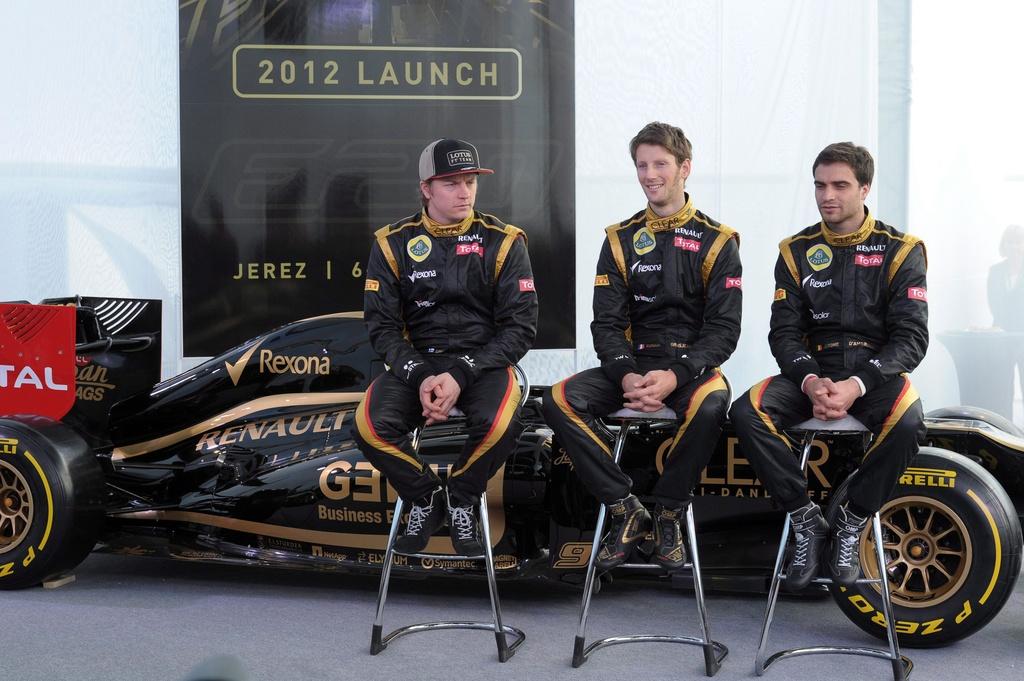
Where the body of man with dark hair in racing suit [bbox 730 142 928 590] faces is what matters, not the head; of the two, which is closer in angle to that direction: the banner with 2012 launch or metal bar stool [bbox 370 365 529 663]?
the metal bar stool

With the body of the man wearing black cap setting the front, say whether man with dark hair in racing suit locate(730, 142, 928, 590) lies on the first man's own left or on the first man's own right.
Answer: on the first man's own left

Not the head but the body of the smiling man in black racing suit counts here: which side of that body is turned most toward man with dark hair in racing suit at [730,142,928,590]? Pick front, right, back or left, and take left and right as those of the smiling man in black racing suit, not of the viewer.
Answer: left

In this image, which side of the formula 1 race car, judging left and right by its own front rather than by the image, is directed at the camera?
right

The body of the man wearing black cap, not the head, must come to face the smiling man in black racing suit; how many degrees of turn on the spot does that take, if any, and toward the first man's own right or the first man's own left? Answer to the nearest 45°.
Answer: approximately 90° to the first man's own left

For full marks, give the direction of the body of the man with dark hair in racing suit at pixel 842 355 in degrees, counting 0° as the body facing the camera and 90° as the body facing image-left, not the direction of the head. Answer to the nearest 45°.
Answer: approximately 0°

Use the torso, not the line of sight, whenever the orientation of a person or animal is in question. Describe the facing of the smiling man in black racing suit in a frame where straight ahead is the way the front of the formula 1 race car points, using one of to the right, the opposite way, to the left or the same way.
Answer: to the right

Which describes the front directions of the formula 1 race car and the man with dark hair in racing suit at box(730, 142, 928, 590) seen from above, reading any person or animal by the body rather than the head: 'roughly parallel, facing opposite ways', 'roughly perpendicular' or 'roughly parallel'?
roughly perpendicular

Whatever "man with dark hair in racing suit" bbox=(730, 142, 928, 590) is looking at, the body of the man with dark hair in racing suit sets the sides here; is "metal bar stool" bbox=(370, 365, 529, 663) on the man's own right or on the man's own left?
on the man's own right
